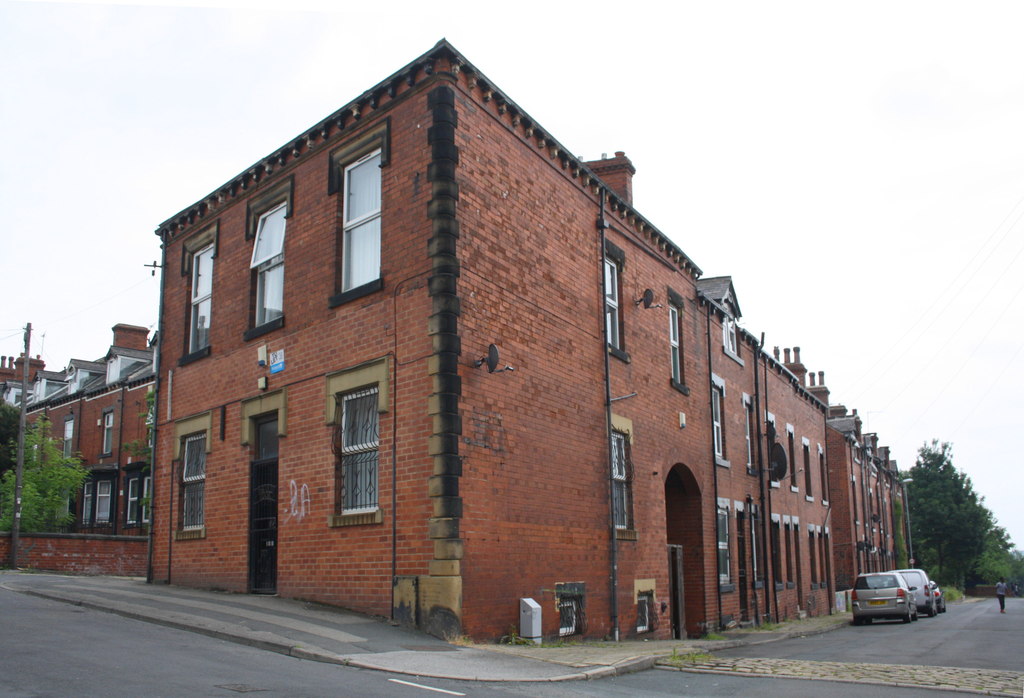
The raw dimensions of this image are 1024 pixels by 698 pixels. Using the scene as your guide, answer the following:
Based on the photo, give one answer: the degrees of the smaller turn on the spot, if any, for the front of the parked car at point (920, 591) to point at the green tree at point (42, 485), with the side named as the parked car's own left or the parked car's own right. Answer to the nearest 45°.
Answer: approximately 90° to the parked car's own left

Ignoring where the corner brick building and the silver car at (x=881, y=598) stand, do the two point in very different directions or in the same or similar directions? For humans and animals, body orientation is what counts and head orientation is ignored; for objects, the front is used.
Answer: very different directions

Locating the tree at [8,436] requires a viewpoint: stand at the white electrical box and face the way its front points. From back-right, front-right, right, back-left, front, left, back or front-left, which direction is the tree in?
back

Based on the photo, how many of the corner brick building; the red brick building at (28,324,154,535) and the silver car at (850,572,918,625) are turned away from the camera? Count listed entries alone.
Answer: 1

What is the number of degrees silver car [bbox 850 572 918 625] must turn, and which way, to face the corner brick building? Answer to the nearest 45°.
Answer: approximately 180°

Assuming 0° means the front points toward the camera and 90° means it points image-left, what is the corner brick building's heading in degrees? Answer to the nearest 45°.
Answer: approximately 45°

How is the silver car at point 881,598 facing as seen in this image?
away from the camera

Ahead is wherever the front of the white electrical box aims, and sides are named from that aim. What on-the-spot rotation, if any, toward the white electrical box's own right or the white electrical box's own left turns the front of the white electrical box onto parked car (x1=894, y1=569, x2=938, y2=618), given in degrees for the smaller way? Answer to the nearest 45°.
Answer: approximately 90° to the white electrical box's own left

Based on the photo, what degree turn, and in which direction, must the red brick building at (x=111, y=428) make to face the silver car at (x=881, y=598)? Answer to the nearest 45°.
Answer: approximately 90° to its left

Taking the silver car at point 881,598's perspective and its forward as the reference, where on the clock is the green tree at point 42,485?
The green tree is roughly at 9 o'clock from the silver car.

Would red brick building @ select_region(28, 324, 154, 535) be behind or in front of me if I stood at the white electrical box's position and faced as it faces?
behind

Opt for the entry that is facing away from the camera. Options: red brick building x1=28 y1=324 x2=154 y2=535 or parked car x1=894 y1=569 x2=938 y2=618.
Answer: the parked car

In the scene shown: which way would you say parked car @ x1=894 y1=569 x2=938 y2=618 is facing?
away from the camera

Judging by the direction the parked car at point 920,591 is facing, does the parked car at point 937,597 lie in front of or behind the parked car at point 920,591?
in front

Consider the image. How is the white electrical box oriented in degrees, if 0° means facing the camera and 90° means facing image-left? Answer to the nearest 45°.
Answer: approximately 315°

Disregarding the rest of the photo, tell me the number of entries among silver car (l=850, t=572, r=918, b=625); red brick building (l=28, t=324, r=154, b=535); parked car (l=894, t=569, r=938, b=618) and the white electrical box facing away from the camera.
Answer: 2

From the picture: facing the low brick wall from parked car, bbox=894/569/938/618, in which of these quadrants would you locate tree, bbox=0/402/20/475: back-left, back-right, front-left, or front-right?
front-right

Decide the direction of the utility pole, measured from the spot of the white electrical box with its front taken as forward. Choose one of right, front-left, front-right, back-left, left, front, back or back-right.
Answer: back

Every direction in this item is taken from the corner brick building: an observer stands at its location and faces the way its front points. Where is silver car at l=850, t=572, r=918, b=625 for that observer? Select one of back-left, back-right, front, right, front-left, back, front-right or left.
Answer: back
